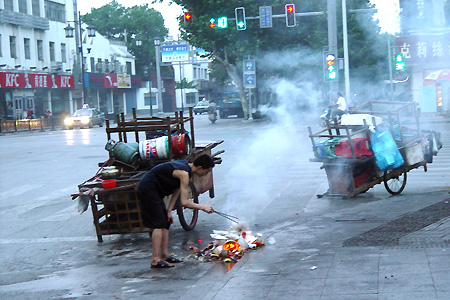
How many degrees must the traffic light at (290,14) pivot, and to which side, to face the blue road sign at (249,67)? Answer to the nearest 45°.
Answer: approximately 180°

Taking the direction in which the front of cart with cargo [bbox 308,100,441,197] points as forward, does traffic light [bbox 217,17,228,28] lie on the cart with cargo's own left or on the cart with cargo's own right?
on the cart with cargo's own right

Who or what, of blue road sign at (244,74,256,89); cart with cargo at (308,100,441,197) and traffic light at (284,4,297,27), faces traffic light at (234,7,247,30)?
the blue road sign

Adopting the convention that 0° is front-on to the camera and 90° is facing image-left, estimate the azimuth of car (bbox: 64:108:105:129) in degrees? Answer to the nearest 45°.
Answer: approximately 45°

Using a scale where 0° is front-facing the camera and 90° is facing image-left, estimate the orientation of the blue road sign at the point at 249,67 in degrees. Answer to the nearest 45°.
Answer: approximately 0°

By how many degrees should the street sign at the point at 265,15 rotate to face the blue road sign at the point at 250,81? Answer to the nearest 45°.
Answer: approximately 180°

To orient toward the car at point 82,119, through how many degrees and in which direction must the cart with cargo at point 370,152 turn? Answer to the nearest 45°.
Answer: approximately 90° to its right

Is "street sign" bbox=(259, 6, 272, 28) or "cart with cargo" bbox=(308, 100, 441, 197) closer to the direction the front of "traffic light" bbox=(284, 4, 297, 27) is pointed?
the cart with cargo
